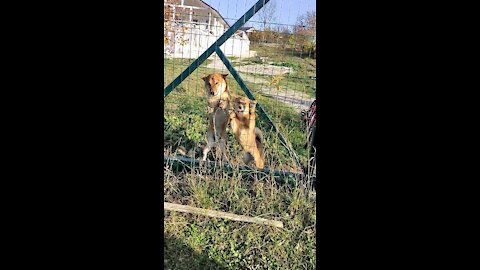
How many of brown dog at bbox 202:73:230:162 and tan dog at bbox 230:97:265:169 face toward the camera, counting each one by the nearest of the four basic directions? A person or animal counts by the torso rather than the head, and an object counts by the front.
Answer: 2

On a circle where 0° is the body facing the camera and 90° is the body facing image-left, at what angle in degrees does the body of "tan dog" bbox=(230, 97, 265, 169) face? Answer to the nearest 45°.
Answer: approximately 0°
